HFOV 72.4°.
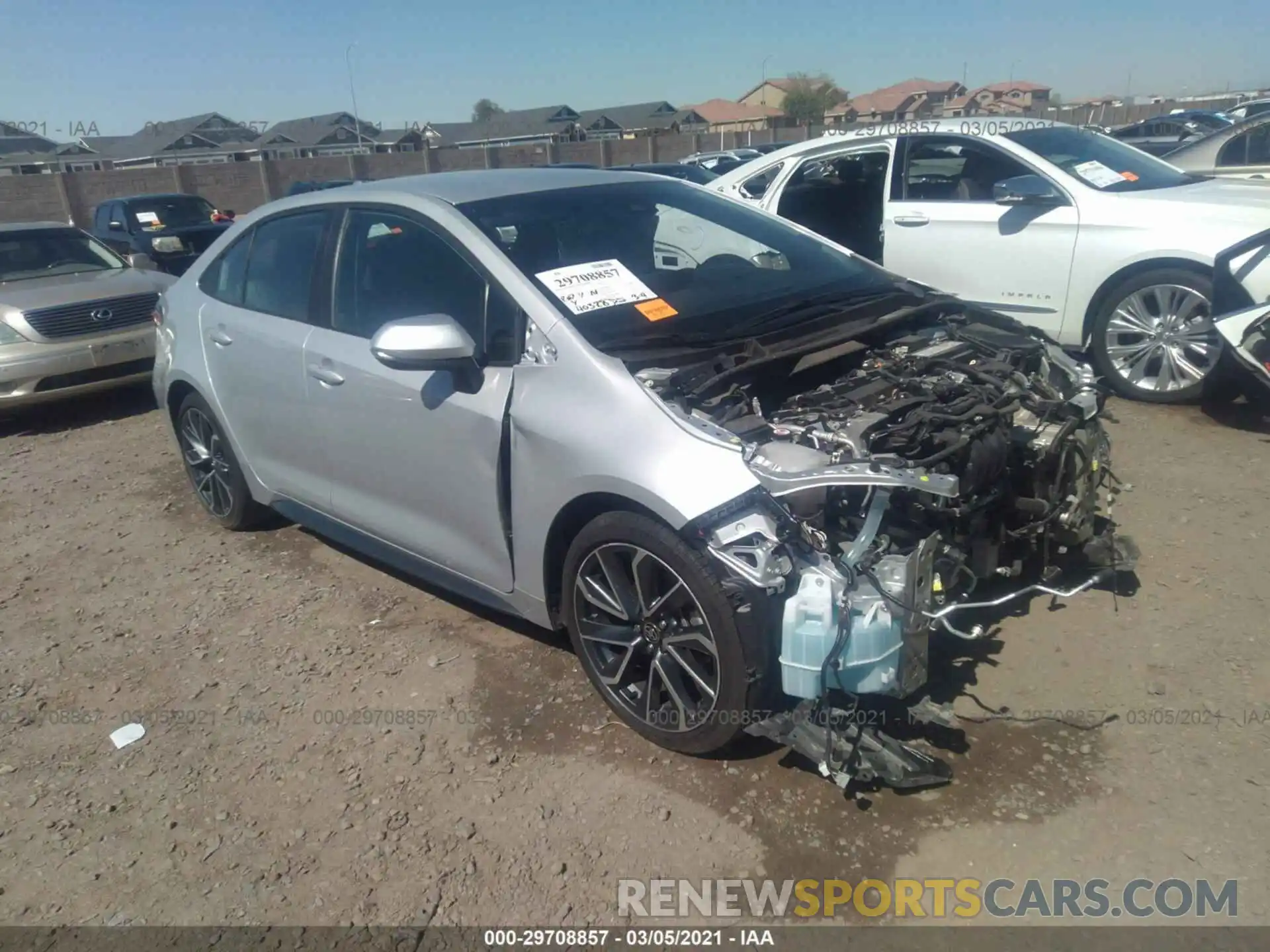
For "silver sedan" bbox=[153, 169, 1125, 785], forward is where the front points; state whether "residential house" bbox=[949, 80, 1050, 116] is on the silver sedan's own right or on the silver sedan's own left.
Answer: on the silver sedan's own left

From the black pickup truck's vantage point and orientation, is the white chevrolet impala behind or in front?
in front

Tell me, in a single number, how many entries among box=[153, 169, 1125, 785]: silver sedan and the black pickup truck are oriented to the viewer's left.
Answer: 0

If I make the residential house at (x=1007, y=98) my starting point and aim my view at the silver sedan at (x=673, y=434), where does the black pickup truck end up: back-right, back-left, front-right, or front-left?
front-right

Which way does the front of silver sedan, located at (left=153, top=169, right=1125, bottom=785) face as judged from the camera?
facing the viewer and to the right of the viewer

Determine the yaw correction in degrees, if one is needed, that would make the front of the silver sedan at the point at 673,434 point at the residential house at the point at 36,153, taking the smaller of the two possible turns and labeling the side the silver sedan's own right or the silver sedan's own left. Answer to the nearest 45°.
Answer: approximately 180°

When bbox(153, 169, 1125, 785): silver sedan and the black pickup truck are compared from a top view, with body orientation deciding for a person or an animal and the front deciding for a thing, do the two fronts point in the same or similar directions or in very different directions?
same or similar directions

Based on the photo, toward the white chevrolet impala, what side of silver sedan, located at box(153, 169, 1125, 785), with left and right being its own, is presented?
left

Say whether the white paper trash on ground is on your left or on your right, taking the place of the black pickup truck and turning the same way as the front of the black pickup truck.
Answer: on your right
